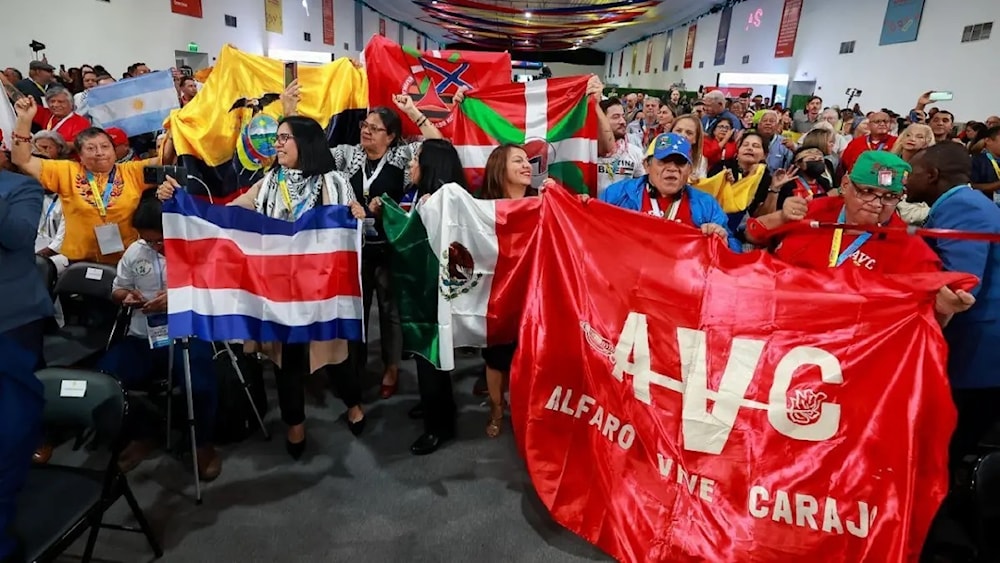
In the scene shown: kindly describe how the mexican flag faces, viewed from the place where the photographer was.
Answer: facing the viewer

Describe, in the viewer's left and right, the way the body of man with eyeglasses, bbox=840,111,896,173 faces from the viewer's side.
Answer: facing the viewer

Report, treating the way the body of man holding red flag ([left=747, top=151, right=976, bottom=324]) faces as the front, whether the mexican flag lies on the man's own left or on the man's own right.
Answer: on the man's own right

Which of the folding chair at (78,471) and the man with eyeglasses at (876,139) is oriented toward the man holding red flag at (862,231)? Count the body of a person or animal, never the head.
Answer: the man with eyeglasses

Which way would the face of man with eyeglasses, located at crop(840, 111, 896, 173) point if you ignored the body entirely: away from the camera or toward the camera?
toward the camera

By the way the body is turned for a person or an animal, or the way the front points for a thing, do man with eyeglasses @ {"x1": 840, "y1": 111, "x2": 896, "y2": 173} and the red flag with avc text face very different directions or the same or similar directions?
same or similar directions

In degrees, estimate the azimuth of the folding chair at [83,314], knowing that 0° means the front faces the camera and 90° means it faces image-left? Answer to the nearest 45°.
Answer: approximately 45°

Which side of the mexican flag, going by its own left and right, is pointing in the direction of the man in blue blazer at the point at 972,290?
left

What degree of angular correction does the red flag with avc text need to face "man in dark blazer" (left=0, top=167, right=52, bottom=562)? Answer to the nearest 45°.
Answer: approximately 45° to its right

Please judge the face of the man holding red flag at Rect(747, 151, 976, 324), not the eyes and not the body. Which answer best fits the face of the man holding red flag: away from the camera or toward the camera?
toward the camera

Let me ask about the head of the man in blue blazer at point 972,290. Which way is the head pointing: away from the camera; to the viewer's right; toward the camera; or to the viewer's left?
to the viewer's left

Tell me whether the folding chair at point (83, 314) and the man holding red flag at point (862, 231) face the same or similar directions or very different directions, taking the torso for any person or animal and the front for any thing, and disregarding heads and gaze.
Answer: same or similar directions

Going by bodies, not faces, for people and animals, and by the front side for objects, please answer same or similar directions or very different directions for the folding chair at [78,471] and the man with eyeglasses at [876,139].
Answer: same or similar directions

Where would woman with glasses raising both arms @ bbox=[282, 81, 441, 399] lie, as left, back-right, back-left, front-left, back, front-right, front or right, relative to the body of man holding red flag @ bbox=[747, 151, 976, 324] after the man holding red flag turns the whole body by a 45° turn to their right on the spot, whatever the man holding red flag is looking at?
front-right

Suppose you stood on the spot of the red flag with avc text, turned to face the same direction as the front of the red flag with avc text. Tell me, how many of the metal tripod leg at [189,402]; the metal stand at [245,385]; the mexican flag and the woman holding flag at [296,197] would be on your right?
4

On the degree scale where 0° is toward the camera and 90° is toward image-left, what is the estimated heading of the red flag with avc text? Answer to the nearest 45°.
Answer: approximately 0°

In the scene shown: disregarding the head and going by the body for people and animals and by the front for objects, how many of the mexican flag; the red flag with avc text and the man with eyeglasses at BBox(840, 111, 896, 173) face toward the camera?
3

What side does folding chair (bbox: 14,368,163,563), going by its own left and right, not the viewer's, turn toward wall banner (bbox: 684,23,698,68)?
back
